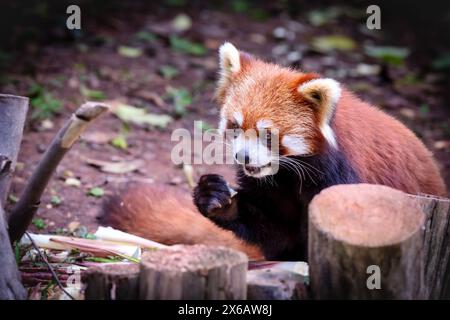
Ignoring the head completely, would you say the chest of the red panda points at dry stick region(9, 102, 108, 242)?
yes

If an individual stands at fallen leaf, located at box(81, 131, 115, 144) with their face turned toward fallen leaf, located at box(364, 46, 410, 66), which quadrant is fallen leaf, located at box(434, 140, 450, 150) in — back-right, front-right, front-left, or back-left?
front-right

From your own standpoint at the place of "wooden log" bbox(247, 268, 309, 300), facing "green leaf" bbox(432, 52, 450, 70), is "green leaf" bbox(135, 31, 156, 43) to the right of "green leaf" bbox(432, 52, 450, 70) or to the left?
left

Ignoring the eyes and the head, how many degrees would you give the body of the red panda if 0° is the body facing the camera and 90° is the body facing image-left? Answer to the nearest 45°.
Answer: approximately 45°

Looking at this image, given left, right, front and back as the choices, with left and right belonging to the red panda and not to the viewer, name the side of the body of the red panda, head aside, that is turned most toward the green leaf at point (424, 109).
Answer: back

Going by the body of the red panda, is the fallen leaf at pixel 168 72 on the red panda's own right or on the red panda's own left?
on the red panda's own right

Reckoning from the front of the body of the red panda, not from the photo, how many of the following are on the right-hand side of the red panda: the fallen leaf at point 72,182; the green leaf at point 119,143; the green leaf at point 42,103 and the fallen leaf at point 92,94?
4

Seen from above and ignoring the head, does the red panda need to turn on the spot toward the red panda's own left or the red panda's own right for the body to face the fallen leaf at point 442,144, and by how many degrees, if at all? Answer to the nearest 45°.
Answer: approximately 180°

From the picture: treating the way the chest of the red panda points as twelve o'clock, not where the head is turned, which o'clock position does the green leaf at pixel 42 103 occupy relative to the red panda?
The green leaf is roughly at 3 o'clock from the red panda.

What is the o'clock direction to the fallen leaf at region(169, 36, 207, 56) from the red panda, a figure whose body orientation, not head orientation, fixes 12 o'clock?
The fallen leaf is roughly at 4 o'clock from the red panda.

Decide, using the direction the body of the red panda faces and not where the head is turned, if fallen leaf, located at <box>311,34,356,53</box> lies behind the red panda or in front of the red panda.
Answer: behind
